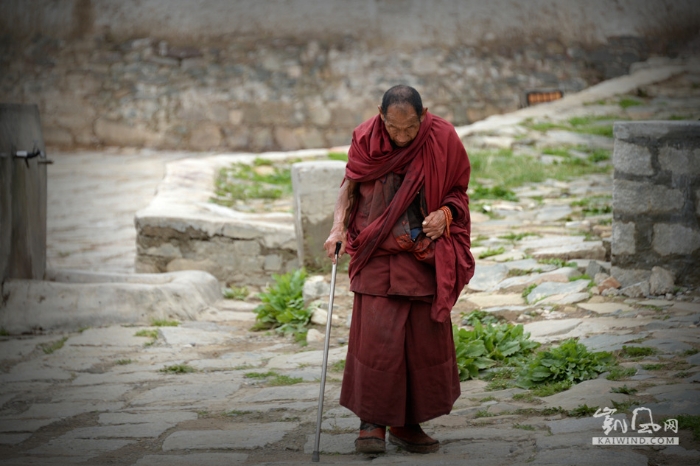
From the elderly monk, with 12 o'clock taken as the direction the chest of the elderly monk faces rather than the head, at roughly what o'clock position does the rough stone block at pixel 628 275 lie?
The rough stone block is roughly at 7 o'clock from the elderly monk.

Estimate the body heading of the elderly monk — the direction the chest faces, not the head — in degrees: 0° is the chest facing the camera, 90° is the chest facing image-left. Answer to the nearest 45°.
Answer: approximately 0°

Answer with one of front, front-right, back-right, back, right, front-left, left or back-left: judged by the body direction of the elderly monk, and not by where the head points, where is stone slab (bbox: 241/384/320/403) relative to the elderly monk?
back-right

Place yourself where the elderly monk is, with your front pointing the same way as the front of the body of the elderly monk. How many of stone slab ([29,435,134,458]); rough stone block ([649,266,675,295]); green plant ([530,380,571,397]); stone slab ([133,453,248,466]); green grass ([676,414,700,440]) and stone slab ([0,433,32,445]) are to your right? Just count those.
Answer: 3

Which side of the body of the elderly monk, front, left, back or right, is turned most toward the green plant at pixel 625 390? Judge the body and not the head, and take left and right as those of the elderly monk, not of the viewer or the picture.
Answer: left

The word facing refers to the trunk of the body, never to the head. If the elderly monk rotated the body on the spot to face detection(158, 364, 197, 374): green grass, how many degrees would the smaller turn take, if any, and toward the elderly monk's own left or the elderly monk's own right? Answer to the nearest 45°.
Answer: approximately 135° to the elderly monk's own right

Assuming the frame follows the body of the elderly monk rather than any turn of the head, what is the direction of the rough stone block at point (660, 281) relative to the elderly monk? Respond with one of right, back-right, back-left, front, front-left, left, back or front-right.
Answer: back-left

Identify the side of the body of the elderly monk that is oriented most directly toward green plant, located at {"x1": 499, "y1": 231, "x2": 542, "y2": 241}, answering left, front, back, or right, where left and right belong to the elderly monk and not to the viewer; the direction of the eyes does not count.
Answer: back

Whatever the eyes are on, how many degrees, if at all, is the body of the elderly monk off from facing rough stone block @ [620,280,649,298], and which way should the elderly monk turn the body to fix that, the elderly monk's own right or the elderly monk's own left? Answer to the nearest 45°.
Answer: approximately 135° to the elderly monk's own left

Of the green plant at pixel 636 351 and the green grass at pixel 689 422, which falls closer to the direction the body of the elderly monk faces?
the green grass

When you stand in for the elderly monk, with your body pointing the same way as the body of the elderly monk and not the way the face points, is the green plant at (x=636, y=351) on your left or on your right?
on your left

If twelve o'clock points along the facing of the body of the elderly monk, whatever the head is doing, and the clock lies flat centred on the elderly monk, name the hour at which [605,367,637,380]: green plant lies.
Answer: The green plant is roughly at 8 o'clock from the elderly monk.

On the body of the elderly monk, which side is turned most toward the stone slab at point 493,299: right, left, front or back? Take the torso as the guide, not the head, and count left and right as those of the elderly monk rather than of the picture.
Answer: back

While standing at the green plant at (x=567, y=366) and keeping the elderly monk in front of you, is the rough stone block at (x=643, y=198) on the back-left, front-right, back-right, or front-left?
back-right

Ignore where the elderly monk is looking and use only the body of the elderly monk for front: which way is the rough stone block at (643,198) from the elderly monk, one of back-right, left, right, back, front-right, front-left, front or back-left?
back-left

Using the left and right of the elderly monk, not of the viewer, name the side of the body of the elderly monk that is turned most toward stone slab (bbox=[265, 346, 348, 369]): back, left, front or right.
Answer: back

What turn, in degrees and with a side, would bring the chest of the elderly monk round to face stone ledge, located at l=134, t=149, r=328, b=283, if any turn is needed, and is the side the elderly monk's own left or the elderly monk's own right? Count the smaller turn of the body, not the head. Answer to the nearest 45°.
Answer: approximately 180°

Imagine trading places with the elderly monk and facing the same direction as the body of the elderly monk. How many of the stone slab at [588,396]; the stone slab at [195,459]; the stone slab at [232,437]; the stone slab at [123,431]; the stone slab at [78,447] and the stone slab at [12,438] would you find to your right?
5
